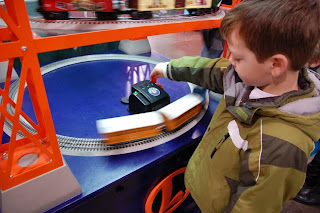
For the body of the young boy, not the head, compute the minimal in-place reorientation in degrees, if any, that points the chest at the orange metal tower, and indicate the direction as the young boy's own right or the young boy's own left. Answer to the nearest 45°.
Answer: approximately 45° to the young boy's own left

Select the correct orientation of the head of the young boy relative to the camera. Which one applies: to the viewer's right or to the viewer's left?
to the viewer's left

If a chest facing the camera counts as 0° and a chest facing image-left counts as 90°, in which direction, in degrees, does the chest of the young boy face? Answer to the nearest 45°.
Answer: approximately 90°
